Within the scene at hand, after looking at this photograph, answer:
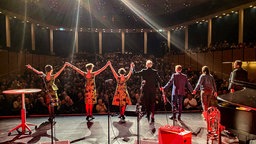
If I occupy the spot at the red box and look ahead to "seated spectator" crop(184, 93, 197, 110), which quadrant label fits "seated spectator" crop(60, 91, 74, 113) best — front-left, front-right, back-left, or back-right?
front-left

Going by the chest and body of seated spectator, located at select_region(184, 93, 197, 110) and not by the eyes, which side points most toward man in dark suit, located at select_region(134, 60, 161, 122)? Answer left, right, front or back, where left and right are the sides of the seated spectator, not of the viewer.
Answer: front

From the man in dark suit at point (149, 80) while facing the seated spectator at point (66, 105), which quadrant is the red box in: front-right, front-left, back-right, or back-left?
back-left

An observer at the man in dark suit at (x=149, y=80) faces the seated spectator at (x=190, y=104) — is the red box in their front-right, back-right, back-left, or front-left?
back-right

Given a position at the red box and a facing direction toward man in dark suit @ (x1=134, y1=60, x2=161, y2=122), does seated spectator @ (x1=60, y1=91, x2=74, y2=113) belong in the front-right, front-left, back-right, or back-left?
front-left

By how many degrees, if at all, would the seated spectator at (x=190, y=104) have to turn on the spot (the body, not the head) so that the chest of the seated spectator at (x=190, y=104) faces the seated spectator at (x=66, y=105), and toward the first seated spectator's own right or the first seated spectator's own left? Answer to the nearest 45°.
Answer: approximately 90° to the first seated spectator's own right

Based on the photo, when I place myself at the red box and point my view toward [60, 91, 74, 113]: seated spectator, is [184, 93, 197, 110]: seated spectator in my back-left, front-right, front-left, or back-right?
front-right

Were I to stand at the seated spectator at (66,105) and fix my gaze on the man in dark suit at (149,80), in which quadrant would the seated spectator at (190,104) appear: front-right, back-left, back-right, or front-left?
front-left

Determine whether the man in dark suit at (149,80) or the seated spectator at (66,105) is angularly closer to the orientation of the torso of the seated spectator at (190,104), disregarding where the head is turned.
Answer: the man in dark suit

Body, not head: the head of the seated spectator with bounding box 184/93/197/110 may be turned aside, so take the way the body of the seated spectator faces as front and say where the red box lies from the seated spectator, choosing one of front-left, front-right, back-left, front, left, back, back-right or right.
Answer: front

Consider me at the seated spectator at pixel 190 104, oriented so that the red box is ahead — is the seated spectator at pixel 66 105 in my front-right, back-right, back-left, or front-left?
front-right

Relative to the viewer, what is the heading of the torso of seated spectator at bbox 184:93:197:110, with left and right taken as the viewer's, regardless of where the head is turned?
facing the viewer

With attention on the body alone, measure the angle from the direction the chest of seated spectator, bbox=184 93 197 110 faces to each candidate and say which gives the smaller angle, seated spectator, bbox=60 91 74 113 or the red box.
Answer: the red box

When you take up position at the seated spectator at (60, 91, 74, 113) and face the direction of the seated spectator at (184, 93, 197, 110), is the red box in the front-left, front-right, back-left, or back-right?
front-right
